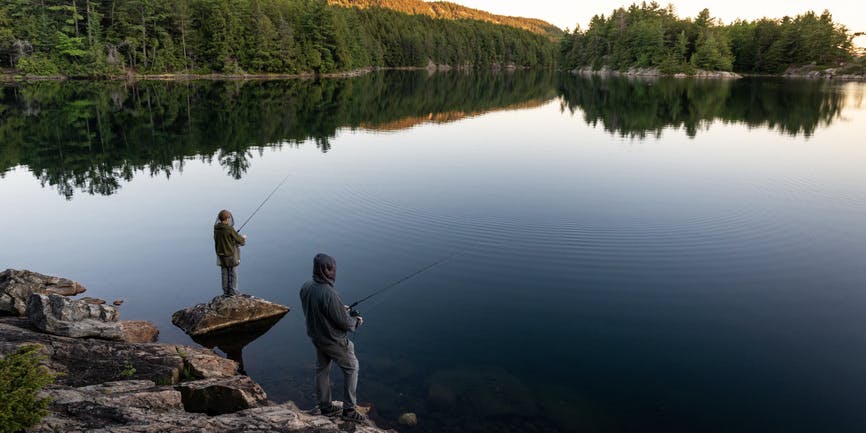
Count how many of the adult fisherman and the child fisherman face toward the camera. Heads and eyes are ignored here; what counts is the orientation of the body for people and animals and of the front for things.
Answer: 0

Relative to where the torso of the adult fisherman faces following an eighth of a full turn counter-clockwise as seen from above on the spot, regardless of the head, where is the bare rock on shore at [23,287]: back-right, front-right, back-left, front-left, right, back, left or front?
front-left

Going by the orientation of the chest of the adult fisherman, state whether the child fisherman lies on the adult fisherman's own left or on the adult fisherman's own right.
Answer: on the adult fisherman's own left

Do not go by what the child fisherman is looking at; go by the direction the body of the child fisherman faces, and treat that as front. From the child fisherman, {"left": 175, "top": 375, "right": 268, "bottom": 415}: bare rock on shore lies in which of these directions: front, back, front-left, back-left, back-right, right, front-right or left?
back-right

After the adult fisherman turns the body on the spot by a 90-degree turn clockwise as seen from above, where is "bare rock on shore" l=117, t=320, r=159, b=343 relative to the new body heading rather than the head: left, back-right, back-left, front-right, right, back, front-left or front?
back

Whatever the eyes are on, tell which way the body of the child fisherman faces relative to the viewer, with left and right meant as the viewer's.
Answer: facing away from the viewer and to the right of the viewer

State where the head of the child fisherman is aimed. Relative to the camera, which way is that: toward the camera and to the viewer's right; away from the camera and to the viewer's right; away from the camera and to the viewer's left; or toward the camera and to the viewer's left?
away from the camera and to the viewer's right

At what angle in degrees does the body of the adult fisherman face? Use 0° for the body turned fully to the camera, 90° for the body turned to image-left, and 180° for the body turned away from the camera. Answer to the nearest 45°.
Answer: approximately 225°

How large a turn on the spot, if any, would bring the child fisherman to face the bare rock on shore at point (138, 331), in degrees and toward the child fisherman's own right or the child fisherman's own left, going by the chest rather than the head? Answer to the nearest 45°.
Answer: approximately 135° to the child fisherman's own left
